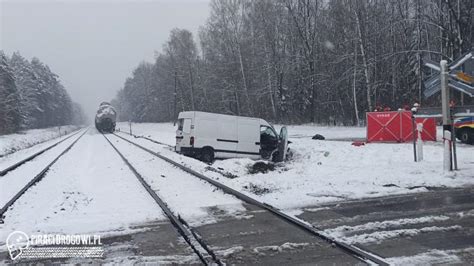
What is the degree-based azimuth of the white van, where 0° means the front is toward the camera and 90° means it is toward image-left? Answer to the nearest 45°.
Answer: approximately 225°

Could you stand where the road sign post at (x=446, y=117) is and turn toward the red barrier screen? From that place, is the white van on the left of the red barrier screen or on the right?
left

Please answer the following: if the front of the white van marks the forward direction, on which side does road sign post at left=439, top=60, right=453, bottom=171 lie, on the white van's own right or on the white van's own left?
on the white van's own right

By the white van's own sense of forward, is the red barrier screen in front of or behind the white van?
in front
